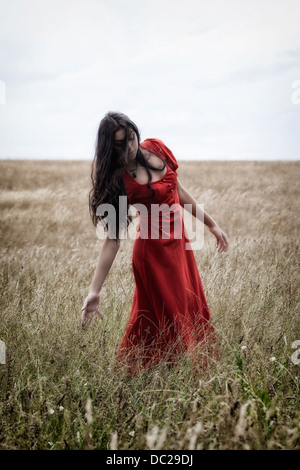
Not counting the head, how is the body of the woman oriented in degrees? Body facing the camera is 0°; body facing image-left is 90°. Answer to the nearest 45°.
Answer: approximately 0°

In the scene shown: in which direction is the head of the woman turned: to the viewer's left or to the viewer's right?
to the viewer's right
